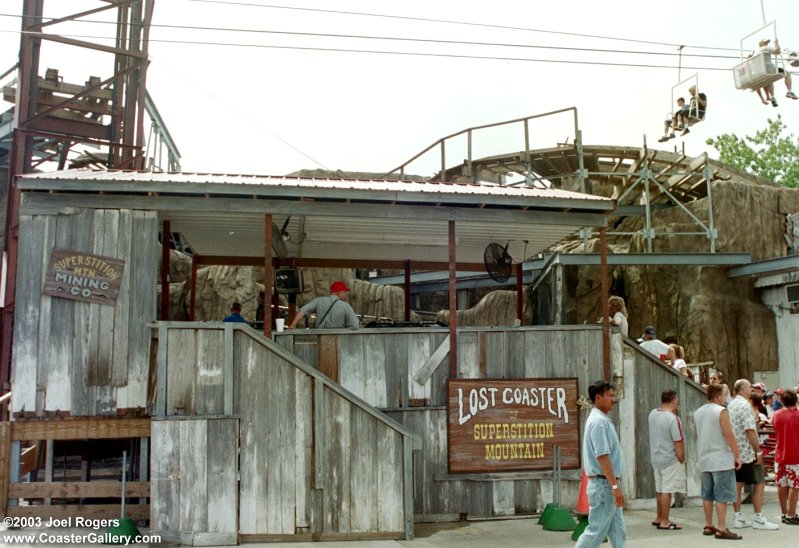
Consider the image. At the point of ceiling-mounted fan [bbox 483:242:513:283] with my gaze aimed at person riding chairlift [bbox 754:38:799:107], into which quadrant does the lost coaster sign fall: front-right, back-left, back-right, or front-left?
back-right

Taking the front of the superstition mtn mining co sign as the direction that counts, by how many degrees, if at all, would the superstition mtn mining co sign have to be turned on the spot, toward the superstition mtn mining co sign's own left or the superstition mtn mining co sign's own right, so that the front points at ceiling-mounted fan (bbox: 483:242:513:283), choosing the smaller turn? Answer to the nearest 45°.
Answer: approximately 90° to the superstition mtn mining co sign's own left

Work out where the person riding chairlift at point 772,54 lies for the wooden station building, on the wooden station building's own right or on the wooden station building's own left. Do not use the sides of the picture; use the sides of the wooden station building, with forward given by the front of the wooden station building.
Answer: on the wooden station building's own left

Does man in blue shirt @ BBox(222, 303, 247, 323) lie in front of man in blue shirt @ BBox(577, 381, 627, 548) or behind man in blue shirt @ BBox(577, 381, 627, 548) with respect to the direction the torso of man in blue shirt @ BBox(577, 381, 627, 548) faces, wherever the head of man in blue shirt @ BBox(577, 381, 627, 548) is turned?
behind

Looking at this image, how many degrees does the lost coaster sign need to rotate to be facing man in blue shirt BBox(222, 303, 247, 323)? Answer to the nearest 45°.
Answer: approximately 90° to its right

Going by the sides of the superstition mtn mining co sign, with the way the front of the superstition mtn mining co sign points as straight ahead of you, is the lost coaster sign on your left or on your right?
on your left
